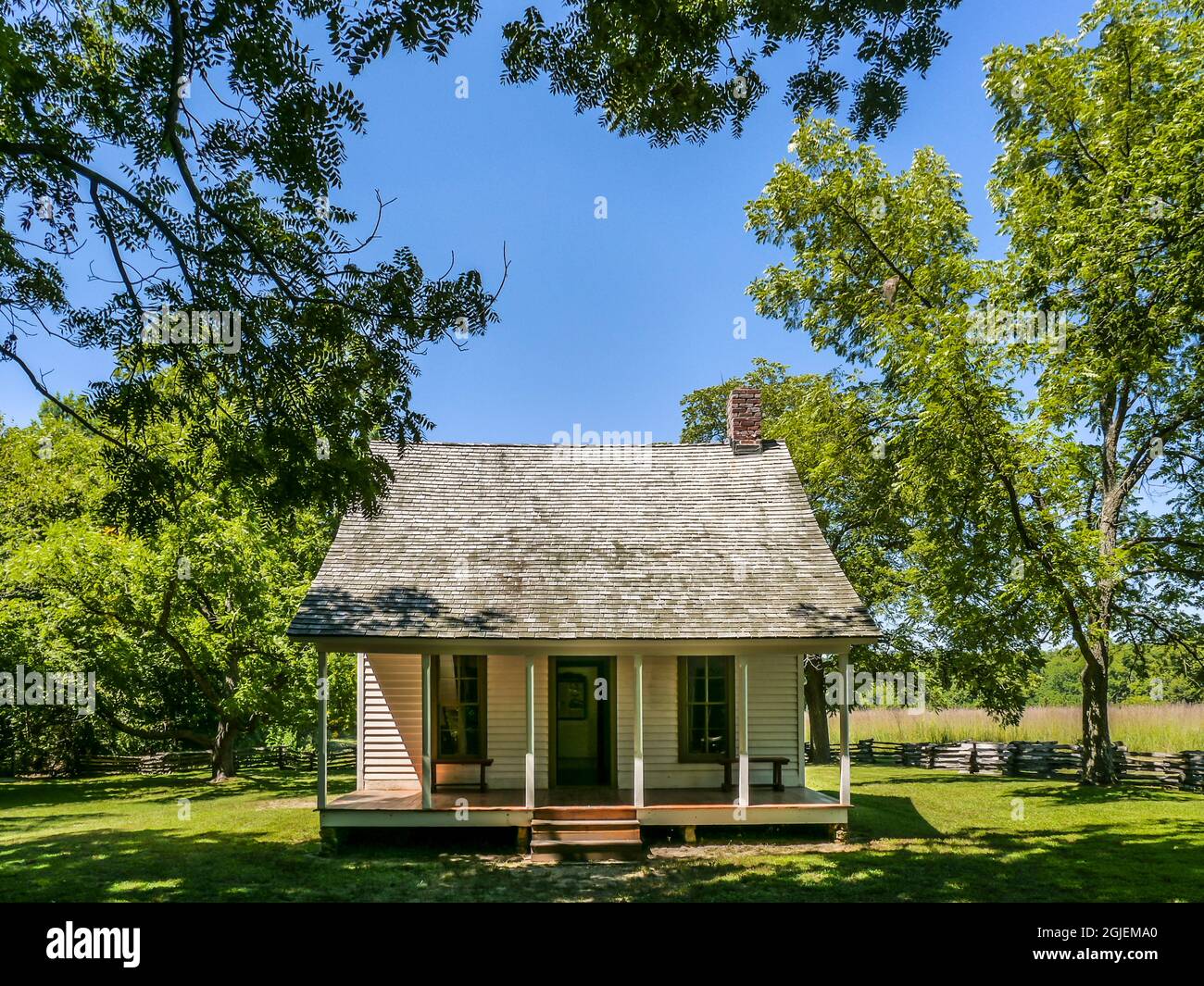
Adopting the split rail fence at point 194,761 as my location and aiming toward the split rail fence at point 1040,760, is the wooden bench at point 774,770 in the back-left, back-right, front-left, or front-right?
front-right

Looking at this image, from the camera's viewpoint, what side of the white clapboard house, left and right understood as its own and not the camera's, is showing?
front

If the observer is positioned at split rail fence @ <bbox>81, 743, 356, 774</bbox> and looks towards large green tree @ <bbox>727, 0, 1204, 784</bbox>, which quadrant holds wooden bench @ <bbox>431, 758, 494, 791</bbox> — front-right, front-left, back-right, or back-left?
front-right

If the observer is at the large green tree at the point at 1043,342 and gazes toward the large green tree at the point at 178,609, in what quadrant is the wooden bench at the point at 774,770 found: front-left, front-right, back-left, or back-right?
front-left

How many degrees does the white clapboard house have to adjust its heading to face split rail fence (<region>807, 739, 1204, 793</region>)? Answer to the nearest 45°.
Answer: approximately 135° to its left

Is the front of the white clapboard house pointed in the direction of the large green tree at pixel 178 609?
no

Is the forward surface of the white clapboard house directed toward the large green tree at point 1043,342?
no

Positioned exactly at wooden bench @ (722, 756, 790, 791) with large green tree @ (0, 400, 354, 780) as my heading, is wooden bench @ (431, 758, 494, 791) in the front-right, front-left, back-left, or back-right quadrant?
front-left
